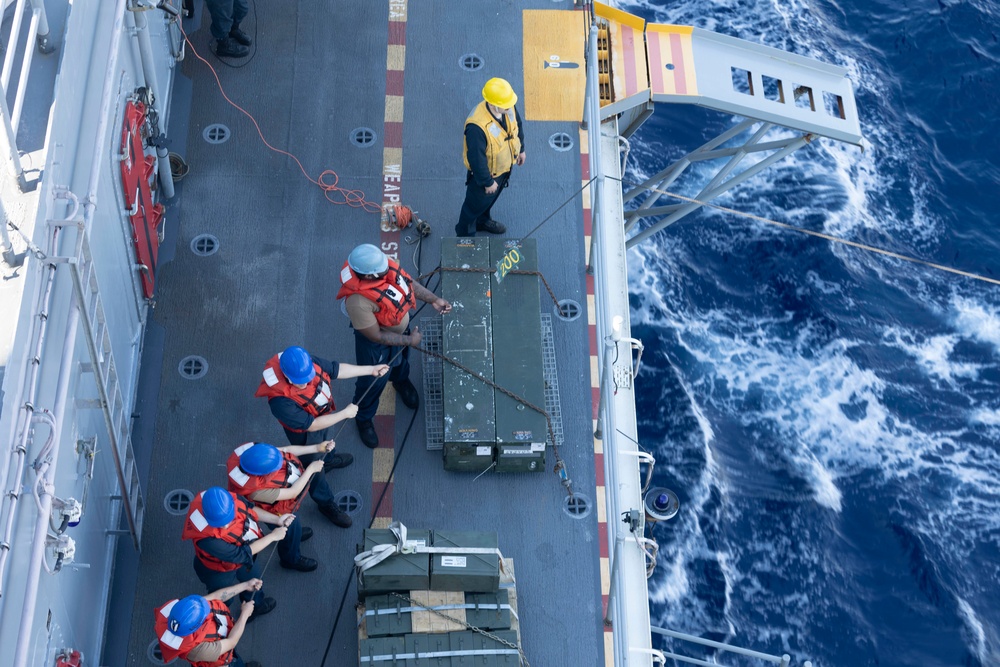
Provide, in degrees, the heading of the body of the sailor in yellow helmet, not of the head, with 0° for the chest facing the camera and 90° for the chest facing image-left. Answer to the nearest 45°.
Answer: approximately 315°
